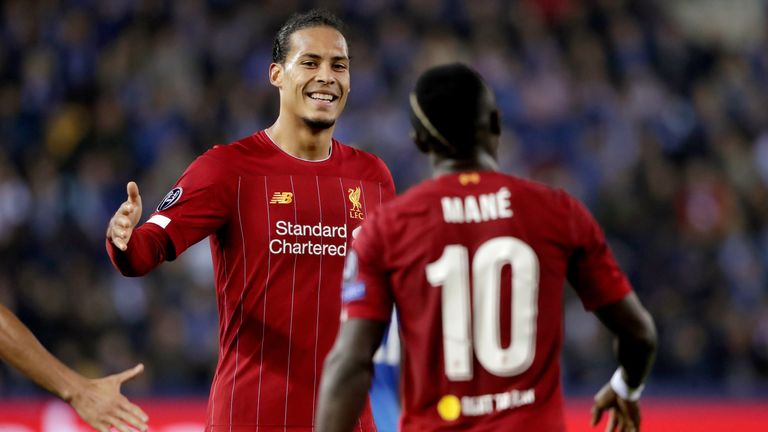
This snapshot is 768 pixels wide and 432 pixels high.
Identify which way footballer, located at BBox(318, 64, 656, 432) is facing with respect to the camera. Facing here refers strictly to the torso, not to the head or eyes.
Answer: away from the camera
